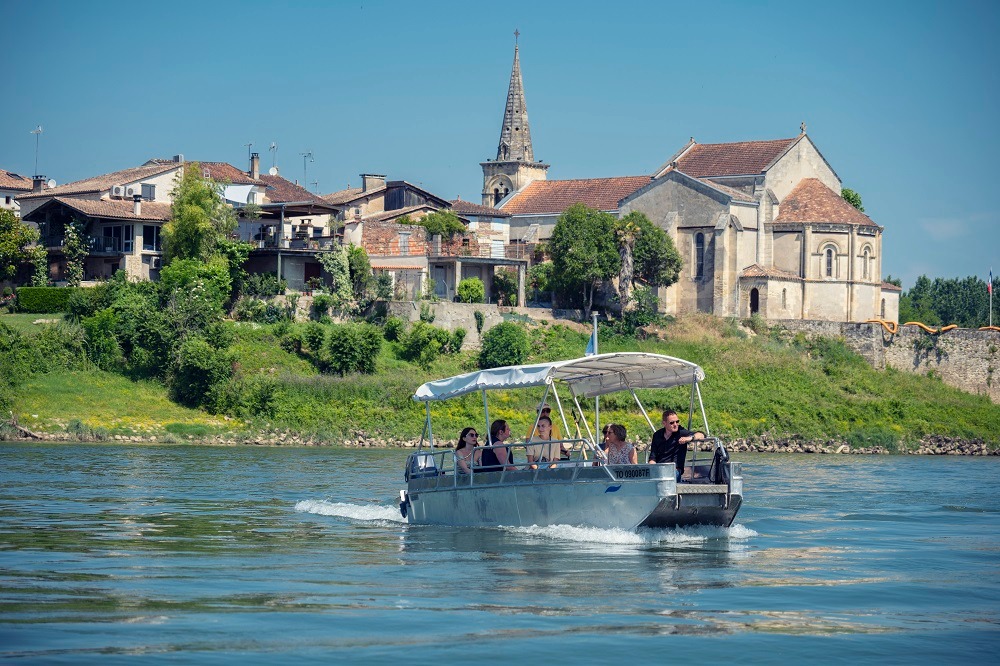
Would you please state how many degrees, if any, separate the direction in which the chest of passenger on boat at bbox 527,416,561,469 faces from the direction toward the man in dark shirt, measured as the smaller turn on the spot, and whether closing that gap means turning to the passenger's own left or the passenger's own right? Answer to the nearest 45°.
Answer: approximately 45° to the passenger's own left

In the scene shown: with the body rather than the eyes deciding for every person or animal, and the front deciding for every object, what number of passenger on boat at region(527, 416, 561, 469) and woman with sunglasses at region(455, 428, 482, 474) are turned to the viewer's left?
0

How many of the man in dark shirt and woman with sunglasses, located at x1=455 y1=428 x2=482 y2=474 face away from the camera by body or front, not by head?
0

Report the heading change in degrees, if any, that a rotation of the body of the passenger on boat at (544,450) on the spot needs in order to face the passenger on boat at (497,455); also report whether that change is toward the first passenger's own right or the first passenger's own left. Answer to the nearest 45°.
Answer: approximately 90° to the first passenger's own right

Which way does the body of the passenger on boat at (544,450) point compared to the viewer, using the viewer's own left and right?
facing the viewer

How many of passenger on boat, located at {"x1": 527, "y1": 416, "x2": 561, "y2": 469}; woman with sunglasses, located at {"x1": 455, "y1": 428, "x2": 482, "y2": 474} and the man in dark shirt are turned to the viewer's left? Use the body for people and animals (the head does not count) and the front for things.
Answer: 0

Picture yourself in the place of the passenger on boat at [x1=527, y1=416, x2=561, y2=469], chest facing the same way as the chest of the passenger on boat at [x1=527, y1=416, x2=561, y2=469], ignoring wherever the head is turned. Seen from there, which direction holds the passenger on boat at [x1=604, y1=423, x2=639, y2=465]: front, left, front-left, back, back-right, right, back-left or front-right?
front-left
